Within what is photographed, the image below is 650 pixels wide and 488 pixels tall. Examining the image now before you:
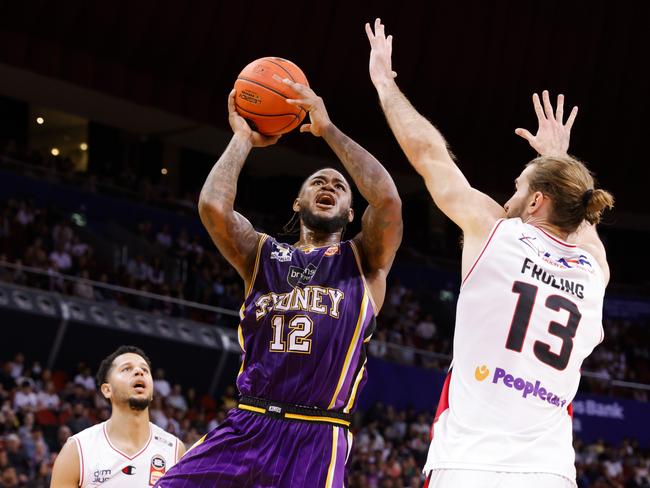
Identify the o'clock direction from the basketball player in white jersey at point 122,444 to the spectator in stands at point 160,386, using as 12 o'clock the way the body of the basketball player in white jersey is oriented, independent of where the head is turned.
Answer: The spectator in stands is roughly at 6 o'clock from the basketball player in white jersey.

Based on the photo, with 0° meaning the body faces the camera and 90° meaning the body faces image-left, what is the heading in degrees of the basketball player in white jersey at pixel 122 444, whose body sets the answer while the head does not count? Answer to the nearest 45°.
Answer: approximately 0°

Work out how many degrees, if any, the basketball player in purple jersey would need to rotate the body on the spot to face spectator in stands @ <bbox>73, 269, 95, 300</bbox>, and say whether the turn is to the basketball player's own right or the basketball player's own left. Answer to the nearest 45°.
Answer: approximately 180°

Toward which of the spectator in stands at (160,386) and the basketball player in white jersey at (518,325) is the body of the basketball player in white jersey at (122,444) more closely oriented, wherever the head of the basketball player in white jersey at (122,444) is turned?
the basketball player in white jersey

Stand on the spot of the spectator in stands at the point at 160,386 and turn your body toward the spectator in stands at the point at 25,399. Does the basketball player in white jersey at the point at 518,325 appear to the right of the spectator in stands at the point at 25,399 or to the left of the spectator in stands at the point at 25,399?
left

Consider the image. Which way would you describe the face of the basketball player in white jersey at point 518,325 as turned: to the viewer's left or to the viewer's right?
to the viewer's left

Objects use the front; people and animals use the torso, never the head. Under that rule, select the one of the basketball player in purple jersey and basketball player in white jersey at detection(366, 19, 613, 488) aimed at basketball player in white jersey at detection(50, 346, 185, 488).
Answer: basketball player in white jersey at detection(366, 19, 613, 488)

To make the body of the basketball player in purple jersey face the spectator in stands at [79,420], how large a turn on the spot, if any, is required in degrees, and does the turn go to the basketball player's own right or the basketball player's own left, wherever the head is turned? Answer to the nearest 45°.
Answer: approximately 180°

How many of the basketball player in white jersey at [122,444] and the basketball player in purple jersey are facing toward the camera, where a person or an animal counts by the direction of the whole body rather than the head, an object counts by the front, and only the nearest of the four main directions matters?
2

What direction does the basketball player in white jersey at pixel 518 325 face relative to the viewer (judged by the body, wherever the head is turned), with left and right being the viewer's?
facing away from the viewer and to the left of the viewer

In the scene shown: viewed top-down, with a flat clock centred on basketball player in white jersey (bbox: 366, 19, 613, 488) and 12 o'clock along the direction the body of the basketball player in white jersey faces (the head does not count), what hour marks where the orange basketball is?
The orange basketball is roughly at 12 o'clock from the basketball player in white jersey.
